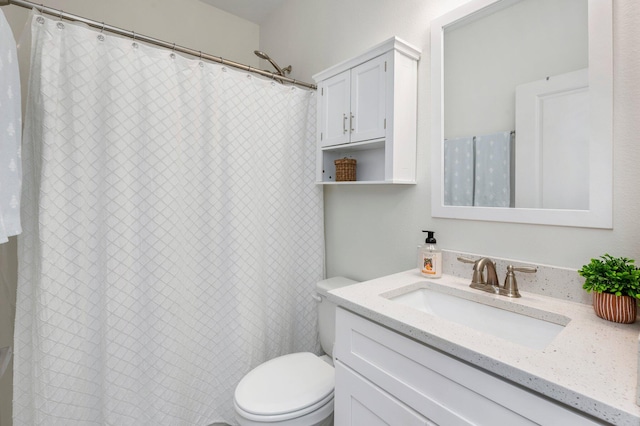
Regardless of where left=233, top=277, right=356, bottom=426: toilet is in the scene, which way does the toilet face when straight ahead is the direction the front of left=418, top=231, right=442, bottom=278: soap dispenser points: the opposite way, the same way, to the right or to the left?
the same way

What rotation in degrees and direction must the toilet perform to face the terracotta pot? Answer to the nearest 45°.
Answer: approximately 90° to its left

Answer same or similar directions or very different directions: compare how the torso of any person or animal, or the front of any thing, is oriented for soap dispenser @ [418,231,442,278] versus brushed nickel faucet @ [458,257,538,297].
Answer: same or similar directions

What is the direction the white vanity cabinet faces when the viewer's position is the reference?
facing the viewer and to the left of the viewer

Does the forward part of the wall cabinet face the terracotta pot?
no

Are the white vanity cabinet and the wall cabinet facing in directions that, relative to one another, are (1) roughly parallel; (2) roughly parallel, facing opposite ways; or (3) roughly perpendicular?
roughly parallel

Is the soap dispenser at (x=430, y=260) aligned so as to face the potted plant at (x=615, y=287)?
no

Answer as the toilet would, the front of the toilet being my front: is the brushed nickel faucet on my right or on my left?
on my left

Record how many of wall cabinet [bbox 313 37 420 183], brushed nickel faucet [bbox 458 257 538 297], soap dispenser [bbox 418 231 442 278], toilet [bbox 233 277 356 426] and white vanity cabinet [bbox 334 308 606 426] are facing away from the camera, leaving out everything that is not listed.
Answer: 0

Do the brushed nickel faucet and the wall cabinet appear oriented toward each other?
no

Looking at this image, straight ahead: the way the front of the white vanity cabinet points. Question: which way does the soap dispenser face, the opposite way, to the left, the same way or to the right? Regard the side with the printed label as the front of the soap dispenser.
the same way

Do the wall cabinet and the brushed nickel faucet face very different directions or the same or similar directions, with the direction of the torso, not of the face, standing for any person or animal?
same or similar directions

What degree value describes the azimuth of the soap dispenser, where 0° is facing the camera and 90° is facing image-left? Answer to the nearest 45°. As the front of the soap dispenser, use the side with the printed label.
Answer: approximately 45°

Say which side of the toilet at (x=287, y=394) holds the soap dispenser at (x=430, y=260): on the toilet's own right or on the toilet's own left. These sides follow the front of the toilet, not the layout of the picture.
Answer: on the toilet's own left

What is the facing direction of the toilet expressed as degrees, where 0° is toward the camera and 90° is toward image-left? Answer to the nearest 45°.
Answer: approximately 45°

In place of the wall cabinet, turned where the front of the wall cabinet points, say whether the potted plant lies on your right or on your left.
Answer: on your left

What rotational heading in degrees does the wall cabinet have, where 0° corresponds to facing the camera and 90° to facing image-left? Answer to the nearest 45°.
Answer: approximately 45°

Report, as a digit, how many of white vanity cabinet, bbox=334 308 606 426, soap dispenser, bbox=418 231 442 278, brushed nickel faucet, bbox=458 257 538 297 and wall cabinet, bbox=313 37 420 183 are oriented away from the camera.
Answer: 0

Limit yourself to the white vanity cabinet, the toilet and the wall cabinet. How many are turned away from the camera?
0

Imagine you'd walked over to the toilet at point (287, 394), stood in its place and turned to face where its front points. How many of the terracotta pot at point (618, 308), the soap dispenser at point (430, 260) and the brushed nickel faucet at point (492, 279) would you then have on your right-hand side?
0

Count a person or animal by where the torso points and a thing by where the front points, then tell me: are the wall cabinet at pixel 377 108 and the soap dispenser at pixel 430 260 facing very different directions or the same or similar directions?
same or similar directions
